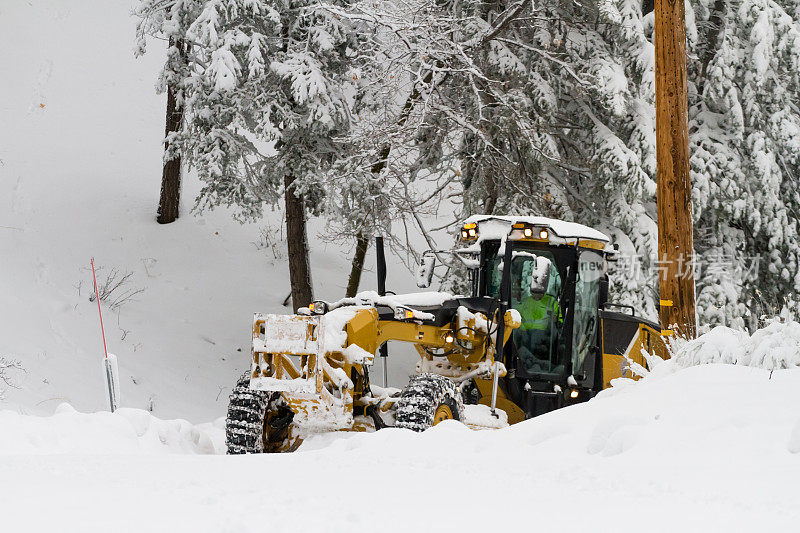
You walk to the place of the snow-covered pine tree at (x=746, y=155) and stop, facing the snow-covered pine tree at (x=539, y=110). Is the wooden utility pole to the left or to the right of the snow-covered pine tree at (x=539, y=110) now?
left

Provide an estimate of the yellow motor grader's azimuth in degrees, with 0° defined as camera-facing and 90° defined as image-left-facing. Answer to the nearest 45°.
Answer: approximately 45°

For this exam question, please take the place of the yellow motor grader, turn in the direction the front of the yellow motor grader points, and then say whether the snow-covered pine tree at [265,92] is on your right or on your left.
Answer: on your right

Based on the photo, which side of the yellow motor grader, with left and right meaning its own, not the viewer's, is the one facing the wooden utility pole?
back

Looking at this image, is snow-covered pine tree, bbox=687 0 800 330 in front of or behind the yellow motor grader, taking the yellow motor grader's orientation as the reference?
behind
